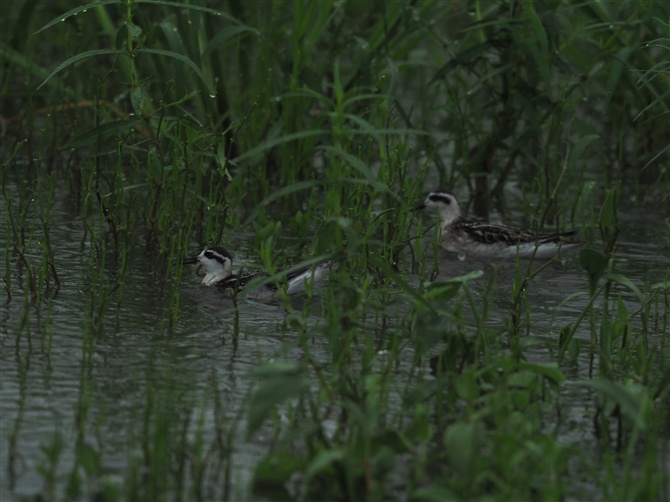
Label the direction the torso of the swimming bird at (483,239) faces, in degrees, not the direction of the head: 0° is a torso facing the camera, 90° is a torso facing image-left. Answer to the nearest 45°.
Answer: approximately 90°

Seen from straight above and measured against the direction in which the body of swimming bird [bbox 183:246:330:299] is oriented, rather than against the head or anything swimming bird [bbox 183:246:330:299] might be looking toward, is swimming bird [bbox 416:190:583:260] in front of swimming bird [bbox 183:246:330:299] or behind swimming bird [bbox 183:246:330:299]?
behind

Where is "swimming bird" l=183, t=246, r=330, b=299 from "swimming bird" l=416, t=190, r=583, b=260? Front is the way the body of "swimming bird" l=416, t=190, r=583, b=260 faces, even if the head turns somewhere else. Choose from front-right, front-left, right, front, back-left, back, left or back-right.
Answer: front-left

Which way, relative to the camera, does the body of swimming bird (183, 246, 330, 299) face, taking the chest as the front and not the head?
to the viewer's left

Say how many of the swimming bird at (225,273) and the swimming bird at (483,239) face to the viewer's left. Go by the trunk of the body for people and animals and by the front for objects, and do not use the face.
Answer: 2

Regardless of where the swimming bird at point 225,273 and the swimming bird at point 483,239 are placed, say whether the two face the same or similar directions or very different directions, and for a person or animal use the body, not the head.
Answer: same or similar directions
